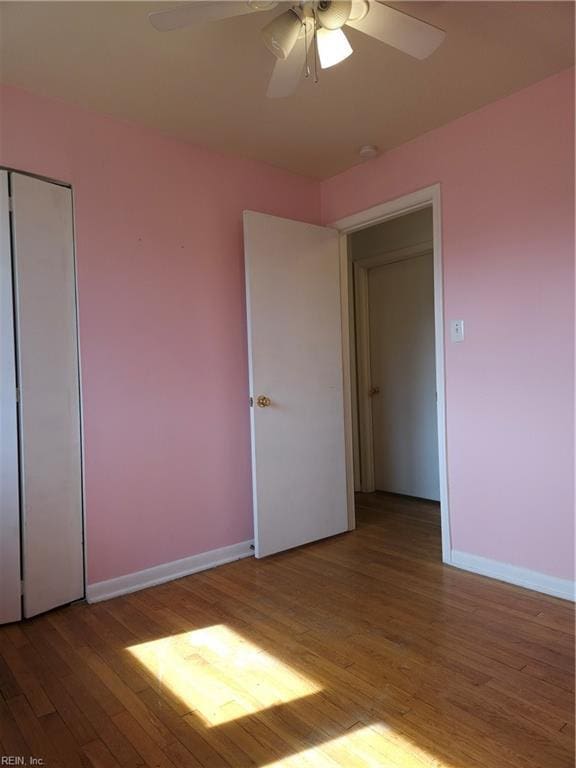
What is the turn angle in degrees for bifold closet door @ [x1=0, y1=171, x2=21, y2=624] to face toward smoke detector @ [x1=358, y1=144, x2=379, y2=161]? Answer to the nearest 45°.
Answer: approximately 45° to its left

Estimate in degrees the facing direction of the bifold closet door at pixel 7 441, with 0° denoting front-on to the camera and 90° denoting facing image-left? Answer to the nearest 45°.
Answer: approximately 315°

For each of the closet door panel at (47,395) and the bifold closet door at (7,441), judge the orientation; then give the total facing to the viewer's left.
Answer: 0

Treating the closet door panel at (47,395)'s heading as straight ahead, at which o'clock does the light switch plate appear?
The light switch plate is roughly at 11 o'clock from the closet door panel.

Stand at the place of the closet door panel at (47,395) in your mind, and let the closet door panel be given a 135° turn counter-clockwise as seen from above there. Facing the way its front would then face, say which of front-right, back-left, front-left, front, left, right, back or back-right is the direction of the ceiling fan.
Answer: back-right

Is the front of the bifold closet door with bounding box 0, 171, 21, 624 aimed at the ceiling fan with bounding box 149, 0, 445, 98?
yes

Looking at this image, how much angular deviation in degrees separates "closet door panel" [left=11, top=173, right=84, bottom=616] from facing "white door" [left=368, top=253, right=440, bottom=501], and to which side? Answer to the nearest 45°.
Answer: approximately 45° to its left

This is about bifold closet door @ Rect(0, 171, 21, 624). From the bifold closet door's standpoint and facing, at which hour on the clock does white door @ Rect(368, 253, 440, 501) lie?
The white door is roughly at 10 o'clock from the bifold closet door.

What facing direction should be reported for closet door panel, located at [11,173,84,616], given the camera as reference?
facing the viewer and to the right of the viewer

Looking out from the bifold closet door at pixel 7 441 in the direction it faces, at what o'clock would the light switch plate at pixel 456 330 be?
The light switch plate is roughly at 11 o'clock from the bifold closet door.
